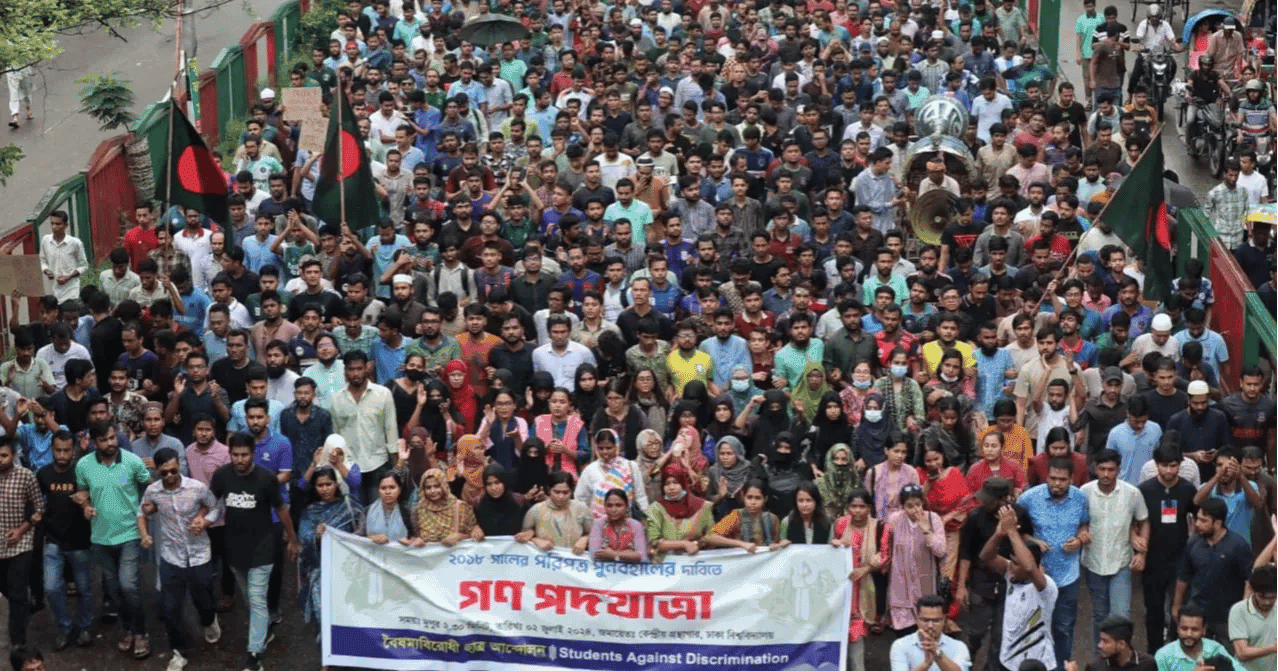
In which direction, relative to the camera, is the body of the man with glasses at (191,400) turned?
toward the camera

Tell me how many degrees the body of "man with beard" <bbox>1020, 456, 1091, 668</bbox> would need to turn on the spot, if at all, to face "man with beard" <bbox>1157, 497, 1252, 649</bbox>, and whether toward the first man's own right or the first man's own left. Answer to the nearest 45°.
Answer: approximately 90° to the first man's own left

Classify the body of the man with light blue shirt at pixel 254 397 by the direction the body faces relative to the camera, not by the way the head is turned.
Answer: toward the camera

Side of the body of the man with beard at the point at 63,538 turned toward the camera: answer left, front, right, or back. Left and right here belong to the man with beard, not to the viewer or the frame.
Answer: front

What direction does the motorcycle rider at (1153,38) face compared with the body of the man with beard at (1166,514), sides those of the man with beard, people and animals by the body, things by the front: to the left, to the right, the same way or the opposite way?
the same way

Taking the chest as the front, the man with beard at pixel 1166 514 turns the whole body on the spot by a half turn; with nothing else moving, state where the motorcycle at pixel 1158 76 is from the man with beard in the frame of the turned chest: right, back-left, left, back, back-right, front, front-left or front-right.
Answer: front

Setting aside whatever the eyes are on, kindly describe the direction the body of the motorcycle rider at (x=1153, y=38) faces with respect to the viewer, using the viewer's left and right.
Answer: facing the viewer

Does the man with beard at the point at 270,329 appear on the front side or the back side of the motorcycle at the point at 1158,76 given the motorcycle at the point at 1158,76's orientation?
on the front side

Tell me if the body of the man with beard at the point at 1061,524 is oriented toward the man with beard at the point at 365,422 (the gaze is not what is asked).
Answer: no

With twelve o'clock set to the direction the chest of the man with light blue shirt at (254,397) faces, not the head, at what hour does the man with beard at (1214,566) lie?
the man with beard at (1214,566) is roughly at 10 o'clock from the man with light blue shirt at (254,397).

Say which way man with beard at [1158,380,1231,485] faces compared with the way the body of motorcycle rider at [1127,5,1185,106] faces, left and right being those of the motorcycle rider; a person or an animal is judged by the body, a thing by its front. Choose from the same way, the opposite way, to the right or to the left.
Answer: the same way

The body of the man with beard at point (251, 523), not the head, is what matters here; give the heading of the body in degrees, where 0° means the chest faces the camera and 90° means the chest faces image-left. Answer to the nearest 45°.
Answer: approximately 0°
